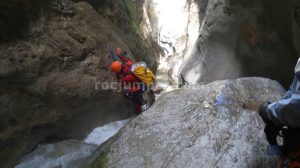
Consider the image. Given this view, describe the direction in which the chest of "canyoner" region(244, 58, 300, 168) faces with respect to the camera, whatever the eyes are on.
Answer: to the viewer's left

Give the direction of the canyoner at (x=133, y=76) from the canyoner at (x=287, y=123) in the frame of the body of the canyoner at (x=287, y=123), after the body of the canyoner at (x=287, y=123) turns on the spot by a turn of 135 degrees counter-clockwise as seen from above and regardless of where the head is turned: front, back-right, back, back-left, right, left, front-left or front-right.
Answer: back
